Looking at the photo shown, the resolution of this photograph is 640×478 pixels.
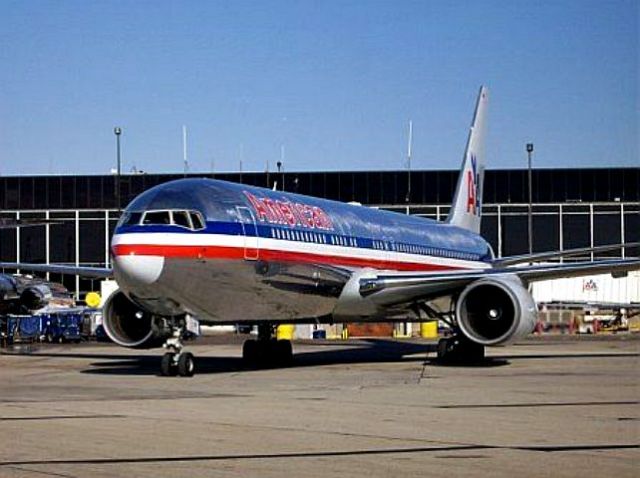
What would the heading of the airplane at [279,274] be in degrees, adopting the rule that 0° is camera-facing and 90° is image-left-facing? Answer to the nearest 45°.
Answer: approximately 45°
